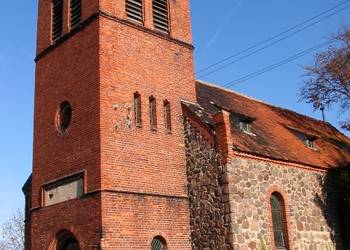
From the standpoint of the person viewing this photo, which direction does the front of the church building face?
facing the viewer and to the left of the viewer
